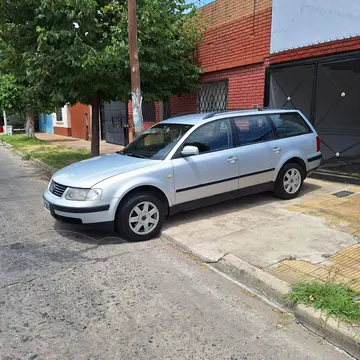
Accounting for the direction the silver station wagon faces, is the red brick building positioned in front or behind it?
behind

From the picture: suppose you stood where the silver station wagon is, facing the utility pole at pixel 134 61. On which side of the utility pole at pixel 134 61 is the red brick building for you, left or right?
right

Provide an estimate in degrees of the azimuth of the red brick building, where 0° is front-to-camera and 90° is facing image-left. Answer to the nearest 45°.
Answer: approximately 45°

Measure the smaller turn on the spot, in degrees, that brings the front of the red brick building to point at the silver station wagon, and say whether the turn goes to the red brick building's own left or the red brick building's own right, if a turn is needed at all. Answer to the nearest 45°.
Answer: approximately 45° to the red brick building's own left

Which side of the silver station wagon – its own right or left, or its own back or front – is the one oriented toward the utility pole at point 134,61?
right
